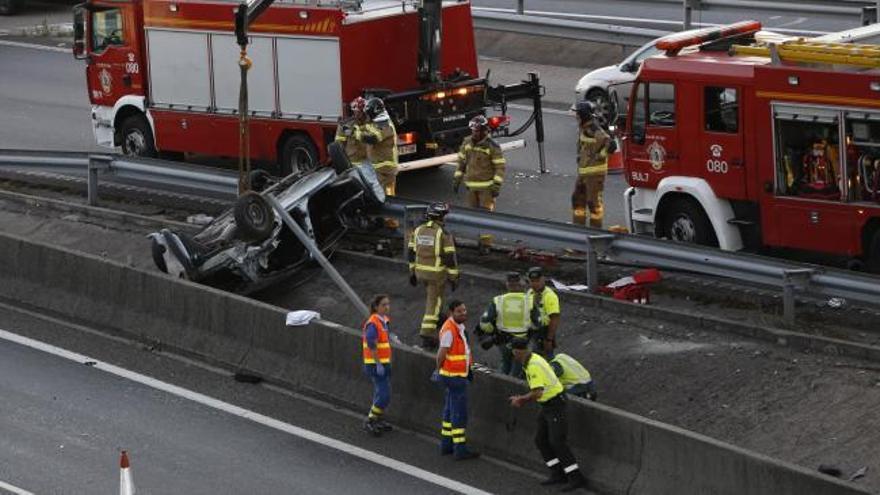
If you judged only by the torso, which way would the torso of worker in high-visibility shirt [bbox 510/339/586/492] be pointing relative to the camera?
to the viewer's left

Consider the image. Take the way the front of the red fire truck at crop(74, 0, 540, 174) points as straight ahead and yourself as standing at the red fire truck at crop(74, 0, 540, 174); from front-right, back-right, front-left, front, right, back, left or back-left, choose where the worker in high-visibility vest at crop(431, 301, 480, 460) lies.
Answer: back-left

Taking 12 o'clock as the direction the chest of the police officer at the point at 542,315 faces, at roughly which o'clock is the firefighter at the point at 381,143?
The firefighter is roughly at 4 o'clock from the police officer.

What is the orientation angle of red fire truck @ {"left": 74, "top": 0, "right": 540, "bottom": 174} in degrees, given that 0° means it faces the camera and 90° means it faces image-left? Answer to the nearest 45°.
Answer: approximately 135°

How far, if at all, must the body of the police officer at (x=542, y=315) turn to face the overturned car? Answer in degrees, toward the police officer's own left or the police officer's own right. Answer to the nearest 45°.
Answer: approximately 90° to the police officer's own right

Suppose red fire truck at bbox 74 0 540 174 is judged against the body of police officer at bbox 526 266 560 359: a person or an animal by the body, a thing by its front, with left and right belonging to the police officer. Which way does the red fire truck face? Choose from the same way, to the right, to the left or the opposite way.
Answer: to the right

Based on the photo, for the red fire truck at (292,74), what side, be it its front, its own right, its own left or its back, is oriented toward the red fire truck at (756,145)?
back
